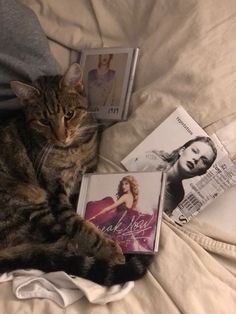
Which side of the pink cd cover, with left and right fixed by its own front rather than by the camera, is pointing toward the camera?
front
